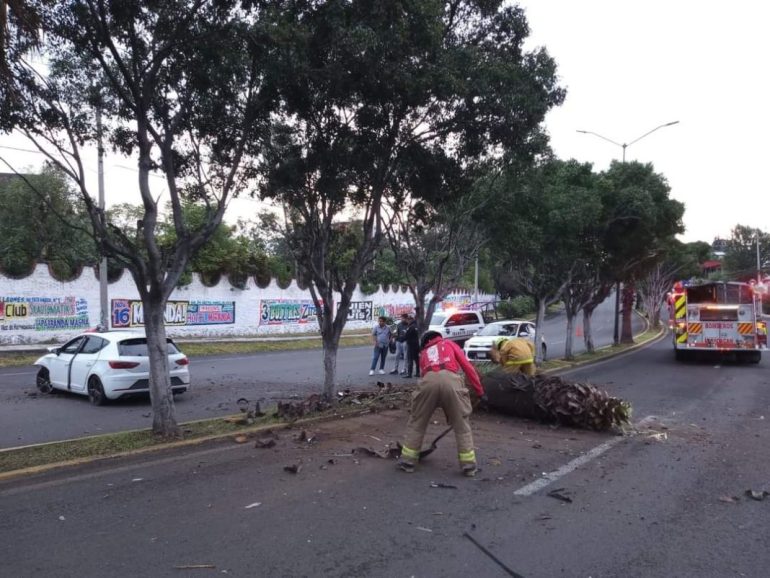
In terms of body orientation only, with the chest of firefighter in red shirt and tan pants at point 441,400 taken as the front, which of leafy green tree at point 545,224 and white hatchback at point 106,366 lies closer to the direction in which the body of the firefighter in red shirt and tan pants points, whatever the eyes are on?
the leafy green tree

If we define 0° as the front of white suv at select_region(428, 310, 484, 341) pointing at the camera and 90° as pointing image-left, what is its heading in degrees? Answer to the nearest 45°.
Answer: approximately 45°

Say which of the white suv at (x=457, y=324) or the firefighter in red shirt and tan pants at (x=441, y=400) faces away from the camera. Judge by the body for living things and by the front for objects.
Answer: the firefighter in red shirt and tan pants

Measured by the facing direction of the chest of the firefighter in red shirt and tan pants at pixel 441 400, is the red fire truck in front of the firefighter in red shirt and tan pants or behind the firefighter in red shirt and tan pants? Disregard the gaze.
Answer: in front

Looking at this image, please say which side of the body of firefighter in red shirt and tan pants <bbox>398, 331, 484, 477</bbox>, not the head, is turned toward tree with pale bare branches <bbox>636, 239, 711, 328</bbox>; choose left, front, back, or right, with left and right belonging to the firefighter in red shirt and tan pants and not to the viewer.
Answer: front

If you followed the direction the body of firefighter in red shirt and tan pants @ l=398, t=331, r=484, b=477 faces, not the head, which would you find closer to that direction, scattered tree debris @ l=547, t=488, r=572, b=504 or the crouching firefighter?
the crouching firefighter

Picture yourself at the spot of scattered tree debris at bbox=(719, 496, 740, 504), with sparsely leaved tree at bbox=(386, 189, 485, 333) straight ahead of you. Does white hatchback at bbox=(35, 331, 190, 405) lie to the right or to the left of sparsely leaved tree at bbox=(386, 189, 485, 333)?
left
